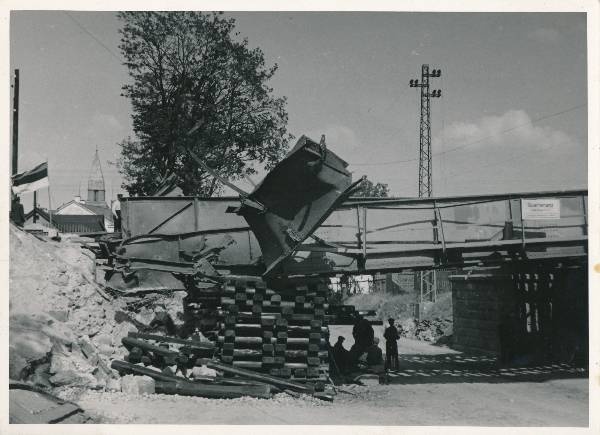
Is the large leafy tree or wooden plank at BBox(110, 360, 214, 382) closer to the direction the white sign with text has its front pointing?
the wooden plank

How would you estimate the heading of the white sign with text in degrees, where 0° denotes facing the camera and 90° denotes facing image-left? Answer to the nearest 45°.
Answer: approximately 0°

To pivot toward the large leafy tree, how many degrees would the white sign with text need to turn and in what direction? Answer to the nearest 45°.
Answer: approximately 135° to its right

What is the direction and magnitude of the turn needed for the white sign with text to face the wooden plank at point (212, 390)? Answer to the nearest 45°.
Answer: approximately 45° to its right

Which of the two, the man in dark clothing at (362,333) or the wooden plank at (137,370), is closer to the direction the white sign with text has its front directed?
the wooden plank

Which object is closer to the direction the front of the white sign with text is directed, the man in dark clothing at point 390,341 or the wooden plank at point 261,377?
the wooden plank

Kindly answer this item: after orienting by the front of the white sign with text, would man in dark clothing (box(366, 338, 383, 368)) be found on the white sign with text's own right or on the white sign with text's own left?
on the white sign with text's own right

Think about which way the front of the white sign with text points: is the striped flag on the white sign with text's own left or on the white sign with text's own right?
on the white sign with text's own right

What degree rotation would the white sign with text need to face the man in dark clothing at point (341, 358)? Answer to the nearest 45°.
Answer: approximately 90° to its right

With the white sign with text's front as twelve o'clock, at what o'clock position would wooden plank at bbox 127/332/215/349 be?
The wooden plank is roughly at 2 o'clock from the white sign with text.

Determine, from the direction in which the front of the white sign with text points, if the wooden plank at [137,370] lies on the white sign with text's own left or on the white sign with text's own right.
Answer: on the white sign with text's own right
